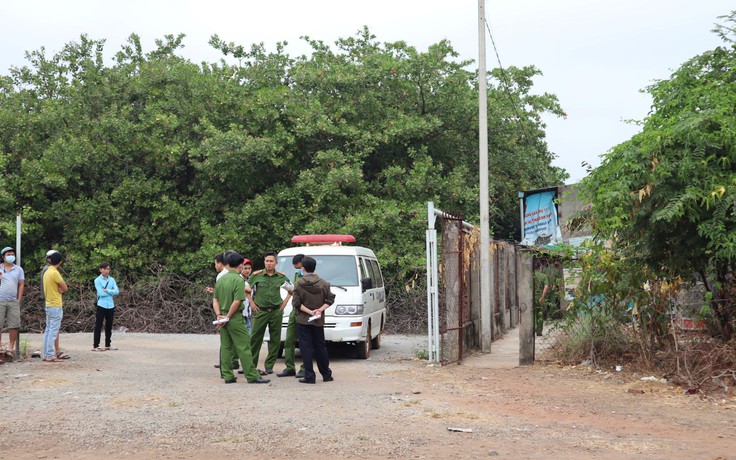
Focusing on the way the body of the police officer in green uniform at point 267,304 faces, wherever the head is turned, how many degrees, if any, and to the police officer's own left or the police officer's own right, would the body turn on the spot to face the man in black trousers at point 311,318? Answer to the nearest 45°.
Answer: approximately 45° to the police officer's own left

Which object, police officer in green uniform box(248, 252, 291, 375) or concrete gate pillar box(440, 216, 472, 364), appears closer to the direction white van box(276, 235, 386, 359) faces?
the police officer in green uniform

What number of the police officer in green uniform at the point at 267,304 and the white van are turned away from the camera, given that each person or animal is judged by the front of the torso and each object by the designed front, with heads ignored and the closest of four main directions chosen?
0

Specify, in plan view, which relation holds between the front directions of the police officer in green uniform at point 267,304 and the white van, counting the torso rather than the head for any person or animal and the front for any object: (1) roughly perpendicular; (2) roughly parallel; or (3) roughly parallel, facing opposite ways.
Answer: roughly parallel

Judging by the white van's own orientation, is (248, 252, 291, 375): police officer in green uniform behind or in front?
in front

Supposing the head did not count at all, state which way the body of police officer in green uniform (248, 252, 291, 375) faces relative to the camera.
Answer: toward the camera

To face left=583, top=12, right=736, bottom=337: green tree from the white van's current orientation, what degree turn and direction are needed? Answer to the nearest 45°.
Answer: approximately 45° to its left

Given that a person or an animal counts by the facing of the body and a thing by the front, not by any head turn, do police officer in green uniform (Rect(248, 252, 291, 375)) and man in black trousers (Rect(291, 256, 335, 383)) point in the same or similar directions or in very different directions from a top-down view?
very different directions

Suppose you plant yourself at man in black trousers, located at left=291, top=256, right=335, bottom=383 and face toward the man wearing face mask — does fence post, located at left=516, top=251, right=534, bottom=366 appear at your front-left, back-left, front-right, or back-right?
back-right

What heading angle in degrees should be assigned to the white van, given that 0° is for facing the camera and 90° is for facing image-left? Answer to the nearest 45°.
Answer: approximately 0°

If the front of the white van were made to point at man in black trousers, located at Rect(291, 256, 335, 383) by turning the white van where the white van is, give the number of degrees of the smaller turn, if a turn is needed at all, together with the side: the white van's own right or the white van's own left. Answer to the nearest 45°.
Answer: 0° — it already faces them

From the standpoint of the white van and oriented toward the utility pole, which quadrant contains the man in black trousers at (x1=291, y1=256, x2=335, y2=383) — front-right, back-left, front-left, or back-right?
back-right

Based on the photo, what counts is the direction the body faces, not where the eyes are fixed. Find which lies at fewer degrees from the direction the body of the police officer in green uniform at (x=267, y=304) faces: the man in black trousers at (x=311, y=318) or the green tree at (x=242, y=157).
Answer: the man in black trousers
